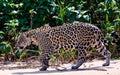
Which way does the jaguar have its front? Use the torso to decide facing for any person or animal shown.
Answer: to the viewer's left
